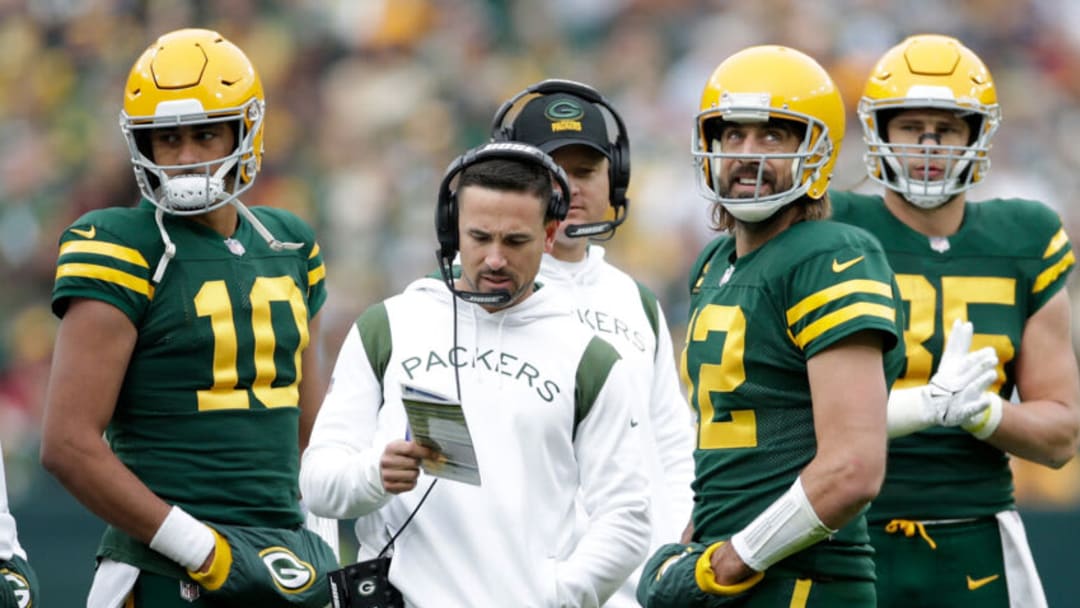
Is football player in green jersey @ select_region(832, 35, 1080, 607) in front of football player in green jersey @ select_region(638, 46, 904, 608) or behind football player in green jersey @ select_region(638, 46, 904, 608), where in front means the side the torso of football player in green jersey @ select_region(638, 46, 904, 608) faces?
behind

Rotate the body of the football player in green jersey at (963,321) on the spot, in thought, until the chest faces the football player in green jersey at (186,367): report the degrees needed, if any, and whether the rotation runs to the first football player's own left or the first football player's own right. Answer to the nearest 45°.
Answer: approximately 45° to the first football player's own right

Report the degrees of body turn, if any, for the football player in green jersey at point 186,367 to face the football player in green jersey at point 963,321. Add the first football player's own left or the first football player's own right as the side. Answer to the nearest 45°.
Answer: approximately 45° to the first football player's own left

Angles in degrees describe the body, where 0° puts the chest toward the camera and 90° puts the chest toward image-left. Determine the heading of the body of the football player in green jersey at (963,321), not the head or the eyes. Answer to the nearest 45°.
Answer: approximately 0°
